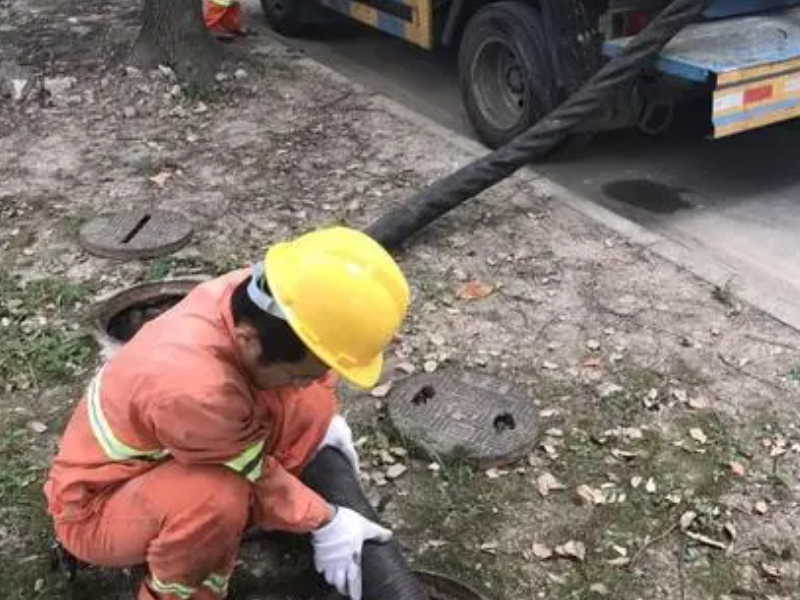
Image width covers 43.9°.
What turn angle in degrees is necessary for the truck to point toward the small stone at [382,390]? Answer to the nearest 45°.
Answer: approximately 90° to its left

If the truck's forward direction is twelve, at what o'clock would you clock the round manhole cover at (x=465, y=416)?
The round manhole cover is roughly at 8 o'clock from the truck.

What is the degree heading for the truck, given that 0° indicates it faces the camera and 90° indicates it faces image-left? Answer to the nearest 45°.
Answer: approximately 135°

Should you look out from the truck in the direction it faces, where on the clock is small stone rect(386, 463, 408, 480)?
The small stone is roughly at 8 o'clock from the truck.

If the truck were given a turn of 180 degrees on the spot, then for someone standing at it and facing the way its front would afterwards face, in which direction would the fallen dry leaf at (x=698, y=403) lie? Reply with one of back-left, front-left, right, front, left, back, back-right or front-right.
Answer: front-right

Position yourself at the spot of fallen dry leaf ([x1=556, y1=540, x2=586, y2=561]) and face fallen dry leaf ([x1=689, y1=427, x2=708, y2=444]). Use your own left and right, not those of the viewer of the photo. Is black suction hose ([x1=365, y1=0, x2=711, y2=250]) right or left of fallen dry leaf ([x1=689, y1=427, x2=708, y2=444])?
left

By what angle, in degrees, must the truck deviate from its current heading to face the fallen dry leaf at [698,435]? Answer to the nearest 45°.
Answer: approximately 135° to its left

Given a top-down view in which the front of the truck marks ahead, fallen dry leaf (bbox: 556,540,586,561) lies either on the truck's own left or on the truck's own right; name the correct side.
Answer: on the truck's own left

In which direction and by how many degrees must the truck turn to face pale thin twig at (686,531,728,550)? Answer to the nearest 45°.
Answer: approximately 135° to its left

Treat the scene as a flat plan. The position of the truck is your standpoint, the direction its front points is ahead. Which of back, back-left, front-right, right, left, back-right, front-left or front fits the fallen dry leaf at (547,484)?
back-left

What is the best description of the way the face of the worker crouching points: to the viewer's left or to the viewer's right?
to the viewer's right

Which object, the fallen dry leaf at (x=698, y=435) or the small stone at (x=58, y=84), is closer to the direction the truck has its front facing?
the small stone

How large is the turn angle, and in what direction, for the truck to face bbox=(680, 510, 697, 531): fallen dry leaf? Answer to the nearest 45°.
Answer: approximately 135° to its left
